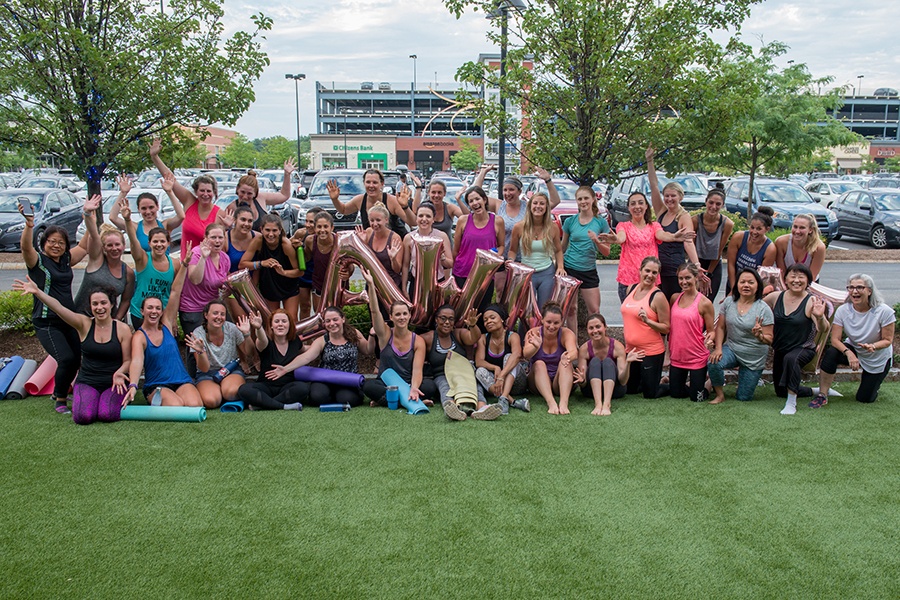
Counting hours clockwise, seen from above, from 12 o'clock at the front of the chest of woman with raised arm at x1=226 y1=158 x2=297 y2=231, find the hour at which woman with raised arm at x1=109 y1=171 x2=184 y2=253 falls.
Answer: woman with raised arm at x1=109 y1=171 x2=184 y2=253 is roughly at 2 o'clock from woman with raised arm at x1=226 y1=158 x2=297 y2=231.

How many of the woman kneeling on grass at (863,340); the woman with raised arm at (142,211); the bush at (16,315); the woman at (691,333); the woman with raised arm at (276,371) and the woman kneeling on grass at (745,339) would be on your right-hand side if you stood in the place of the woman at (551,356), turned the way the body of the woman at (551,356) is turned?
3

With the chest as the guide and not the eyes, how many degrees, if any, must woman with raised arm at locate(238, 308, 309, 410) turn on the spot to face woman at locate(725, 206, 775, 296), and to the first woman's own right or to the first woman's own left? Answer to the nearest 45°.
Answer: approximately 90° to the first woman's own left

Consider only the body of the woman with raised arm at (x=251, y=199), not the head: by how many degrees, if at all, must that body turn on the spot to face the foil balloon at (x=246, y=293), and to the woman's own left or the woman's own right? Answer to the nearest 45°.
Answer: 0° — they already face it

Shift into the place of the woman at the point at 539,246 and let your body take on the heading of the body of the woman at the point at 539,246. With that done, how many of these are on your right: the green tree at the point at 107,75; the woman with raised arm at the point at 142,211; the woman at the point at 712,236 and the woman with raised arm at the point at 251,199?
3

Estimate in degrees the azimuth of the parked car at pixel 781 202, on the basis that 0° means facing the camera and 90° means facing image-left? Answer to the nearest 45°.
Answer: approximately 315°

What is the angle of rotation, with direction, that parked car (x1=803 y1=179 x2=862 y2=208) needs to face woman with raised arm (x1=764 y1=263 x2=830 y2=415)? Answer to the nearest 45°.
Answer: approximately 45° to its right
